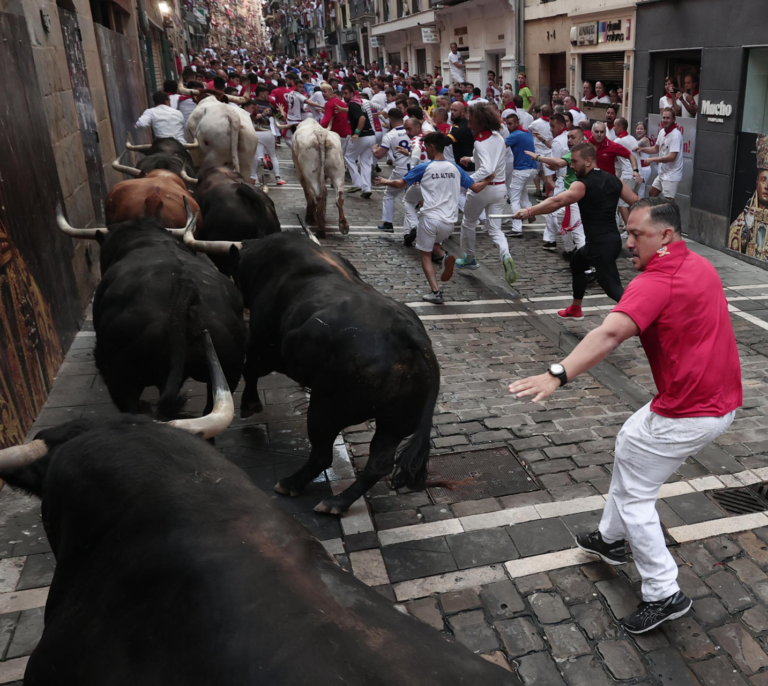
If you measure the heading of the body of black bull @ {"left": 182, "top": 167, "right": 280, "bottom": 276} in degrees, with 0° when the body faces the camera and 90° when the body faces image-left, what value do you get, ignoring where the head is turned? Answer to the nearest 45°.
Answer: approximately 135°

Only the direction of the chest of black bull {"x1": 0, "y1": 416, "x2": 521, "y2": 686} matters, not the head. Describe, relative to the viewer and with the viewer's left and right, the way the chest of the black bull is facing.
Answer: facing away from the viewer and to the left of the viewer

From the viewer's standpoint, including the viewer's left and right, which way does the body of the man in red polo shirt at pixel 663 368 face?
facing to the left of the viewer

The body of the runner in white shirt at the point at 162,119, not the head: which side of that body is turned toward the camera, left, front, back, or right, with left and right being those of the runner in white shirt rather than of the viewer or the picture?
back

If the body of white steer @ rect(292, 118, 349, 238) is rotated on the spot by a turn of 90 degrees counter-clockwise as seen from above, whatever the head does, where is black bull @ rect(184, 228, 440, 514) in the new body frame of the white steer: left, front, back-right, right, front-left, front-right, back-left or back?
left

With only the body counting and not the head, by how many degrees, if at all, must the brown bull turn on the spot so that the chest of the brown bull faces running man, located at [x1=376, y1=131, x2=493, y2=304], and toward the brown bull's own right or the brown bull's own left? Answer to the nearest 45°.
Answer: approximately 90° to the brown bull's own right

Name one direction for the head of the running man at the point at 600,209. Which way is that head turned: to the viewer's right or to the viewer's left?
to the viewer's left

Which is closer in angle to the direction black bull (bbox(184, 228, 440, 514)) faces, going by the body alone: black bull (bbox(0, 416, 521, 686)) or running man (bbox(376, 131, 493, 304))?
the running man

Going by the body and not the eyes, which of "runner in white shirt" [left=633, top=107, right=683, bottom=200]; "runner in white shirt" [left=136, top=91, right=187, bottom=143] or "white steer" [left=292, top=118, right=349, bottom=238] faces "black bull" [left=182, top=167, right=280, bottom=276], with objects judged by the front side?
"runner in white shirt" [left=633, top=107, right=683, bottom=200]

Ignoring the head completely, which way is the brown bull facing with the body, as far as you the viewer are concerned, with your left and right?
facing away from the viewer

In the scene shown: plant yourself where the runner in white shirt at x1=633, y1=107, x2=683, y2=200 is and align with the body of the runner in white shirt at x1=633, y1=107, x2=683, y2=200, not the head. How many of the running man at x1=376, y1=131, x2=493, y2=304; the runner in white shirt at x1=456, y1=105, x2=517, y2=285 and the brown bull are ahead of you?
3

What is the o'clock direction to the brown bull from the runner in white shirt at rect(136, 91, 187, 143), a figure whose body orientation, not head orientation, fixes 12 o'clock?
The brown bull is roughly at 6 o'clock from the runner in white shirt.

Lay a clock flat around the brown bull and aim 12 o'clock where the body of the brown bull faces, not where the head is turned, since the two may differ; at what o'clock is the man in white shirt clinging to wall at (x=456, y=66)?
The man in white shirt clinging to wall is roughly at 1 o'clock from the brown bull.

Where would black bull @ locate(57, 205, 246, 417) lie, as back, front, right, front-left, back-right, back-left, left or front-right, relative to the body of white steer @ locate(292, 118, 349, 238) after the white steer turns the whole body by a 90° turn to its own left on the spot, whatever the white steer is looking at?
left
